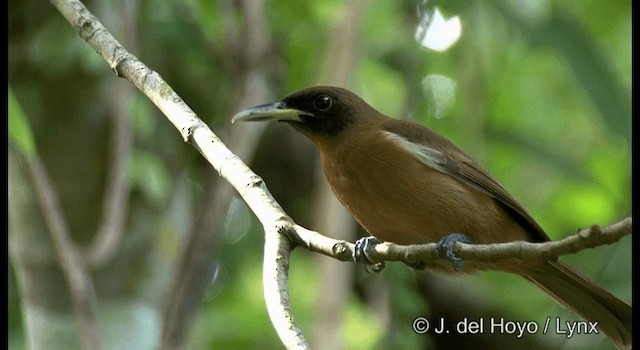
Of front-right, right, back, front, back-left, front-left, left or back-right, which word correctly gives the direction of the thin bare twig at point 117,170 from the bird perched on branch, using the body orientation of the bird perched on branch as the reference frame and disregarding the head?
front

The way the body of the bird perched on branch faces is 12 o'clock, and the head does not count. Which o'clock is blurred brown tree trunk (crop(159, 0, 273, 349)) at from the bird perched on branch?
The blurred brown tree trunk is roughly at 1 o'clock from the bird perched on branch.

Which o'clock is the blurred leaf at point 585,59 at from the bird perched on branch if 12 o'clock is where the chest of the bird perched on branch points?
The blurred leaf is roughly at 5 o'clock from the bird perched on branch.

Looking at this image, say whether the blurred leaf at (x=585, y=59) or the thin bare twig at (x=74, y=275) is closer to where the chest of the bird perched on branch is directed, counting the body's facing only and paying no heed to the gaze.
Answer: the thin bare twig

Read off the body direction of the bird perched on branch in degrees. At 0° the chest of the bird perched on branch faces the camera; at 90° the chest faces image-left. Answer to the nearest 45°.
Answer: approximately 90°

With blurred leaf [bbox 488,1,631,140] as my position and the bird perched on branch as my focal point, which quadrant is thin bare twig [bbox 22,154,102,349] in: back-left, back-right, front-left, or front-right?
front-right
